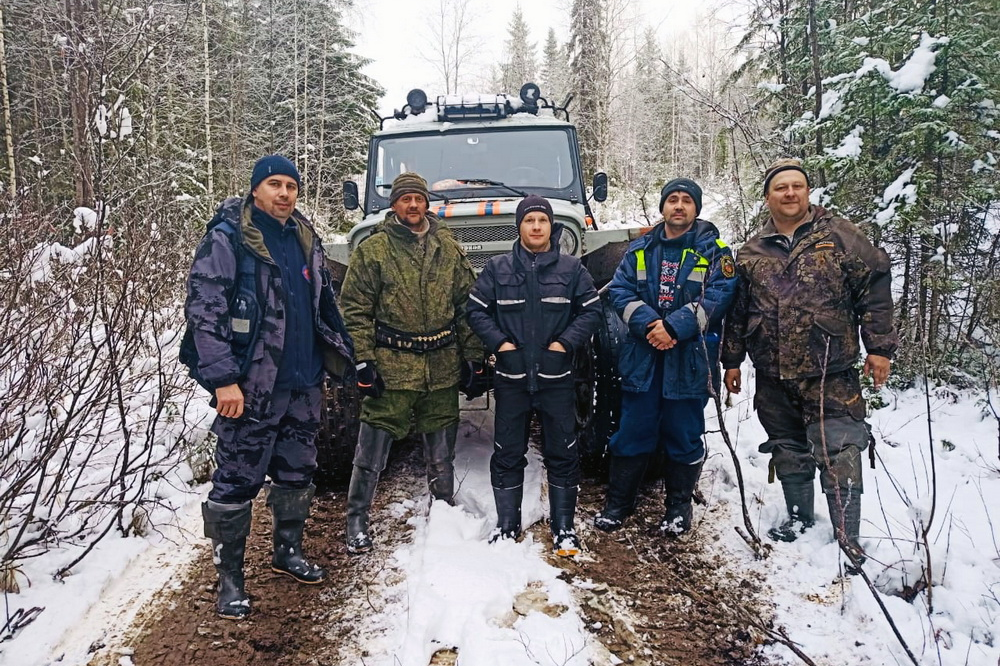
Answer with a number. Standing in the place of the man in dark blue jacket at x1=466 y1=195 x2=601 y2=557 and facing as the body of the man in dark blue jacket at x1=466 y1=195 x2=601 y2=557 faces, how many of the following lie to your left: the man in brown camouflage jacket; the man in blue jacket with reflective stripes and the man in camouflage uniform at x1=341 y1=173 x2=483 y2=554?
2

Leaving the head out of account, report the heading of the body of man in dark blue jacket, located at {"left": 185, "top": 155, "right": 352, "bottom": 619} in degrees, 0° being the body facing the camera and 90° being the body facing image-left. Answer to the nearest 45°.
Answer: approximately 315°

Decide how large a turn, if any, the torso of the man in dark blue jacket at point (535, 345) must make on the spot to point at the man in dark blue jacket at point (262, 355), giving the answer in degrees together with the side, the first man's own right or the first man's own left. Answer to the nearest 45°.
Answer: approximately 45° to the first man's own right

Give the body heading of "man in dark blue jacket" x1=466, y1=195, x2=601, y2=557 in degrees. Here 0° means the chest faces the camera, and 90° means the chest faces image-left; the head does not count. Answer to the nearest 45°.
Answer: approximately 0°

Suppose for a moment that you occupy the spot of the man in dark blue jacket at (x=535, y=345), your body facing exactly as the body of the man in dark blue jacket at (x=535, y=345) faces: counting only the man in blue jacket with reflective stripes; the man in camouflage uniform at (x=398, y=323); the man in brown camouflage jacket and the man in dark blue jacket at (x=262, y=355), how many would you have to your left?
2

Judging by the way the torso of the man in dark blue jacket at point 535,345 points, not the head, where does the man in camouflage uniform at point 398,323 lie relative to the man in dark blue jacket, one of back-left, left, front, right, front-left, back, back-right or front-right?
right

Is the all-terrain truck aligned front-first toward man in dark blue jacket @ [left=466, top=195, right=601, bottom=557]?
yes

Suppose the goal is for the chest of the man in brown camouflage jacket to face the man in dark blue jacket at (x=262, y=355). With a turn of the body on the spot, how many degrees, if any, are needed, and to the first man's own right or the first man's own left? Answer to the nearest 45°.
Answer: approximately 45° to the first man's own right
